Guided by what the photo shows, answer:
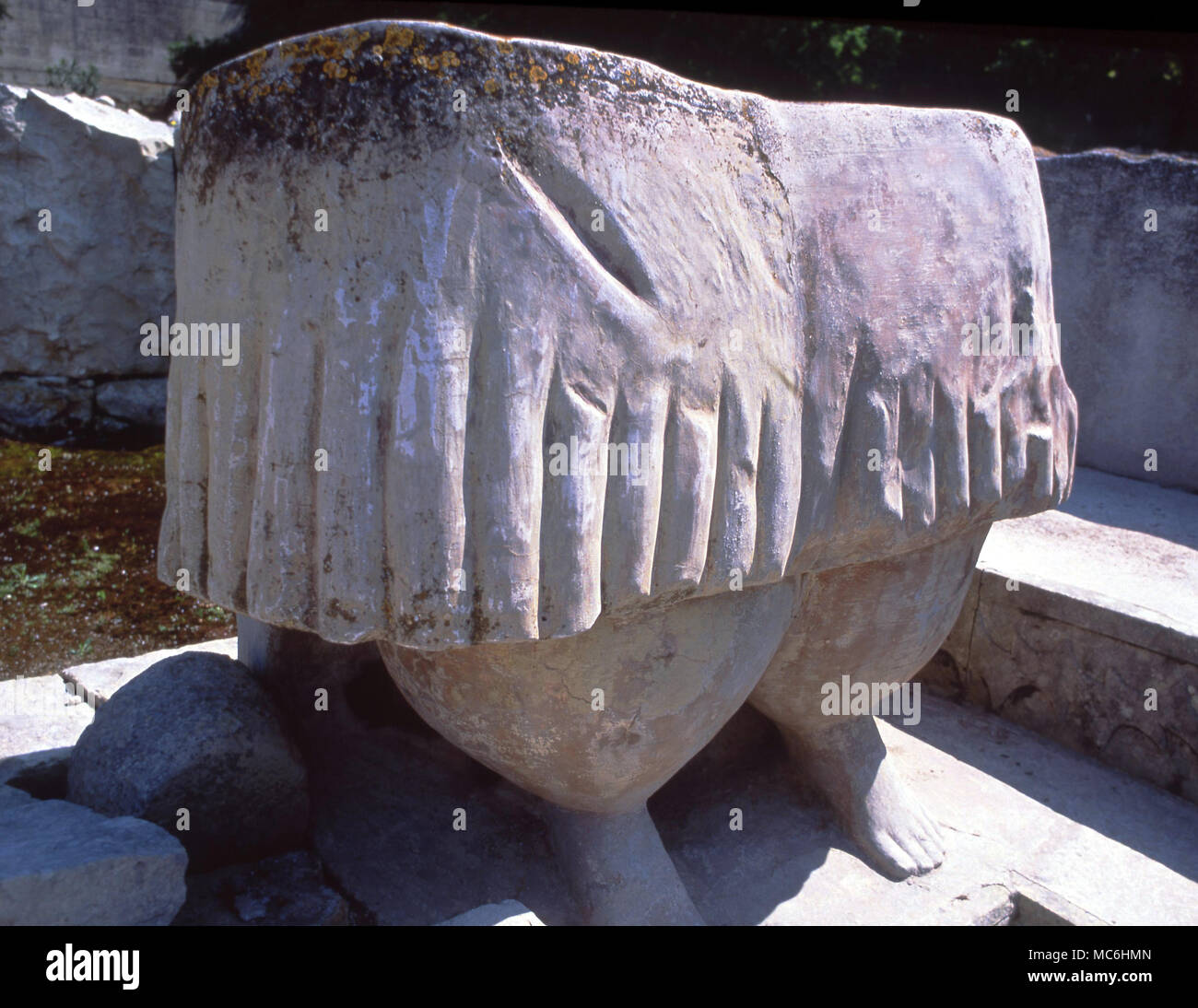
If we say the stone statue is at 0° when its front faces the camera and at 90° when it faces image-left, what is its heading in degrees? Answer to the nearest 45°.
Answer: approximately 315°

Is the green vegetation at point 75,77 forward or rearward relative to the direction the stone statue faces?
rearward
